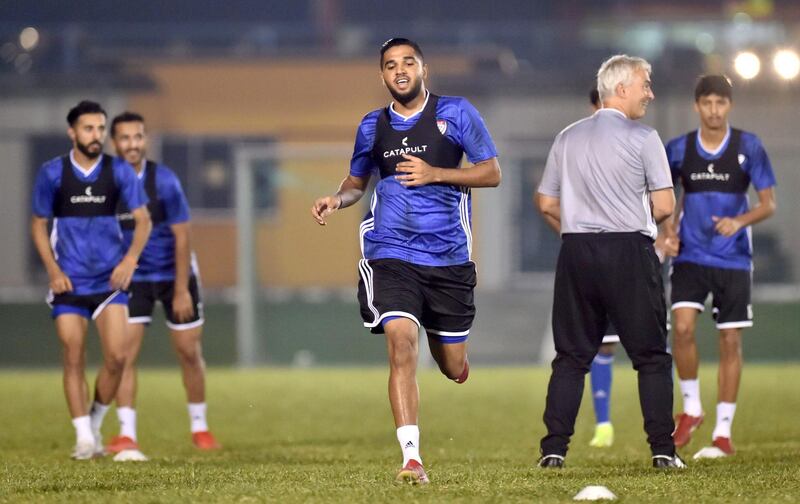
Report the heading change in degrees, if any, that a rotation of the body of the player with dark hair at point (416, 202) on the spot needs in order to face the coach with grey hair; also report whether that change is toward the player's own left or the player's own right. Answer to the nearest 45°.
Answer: approximately 90° to the player's own left

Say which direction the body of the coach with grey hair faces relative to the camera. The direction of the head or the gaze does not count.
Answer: away from the camera

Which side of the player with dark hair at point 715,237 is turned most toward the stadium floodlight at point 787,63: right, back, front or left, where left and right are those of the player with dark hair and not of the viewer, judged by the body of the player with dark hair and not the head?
back

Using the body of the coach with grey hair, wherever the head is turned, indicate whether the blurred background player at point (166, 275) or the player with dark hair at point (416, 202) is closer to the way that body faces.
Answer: the blurred background player

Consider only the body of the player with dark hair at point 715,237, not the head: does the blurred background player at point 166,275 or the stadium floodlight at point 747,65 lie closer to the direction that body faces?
the blurred background player

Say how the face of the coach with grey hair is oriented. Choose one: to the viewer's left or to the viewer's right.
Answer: to the viewer's right

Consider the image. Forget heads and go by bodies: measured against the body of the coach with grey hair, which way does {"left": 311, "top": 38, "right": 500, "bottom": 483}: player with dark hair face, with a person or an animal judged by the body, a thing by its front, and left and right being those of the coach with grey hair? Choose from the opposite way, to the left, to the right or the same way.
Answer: the opposite way

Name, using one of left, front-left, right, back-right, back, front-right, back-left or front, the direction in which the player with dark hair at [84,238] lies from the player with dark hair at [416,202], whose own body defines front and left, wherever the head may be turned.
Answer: back-right

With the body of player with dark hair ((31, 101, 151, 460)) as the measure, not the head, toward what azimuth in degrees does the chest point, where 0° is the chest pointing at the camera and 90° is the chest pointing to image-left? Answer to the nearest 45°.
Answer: approximately 0°
